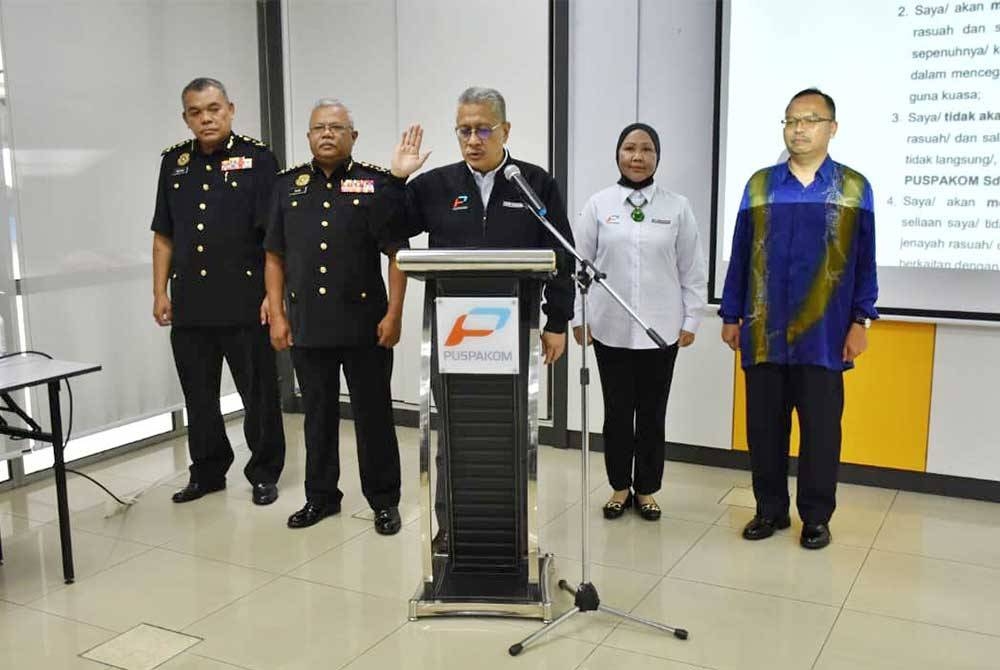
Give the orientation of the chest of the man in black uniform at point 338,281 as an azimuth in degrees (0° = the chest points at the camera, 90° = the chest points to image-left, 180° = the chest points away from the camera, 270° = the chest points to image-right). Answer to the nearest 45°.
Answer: approximately 0°

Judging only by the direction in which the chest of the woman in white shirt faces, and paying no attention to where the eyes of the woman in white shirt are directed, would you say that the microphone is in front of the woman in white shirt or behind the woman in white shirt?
in front

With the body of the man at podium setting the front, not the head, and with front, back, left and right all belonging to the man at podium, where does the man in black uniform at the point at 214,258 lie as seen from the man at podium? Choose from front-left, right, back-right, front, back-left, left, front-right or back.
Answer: back-right

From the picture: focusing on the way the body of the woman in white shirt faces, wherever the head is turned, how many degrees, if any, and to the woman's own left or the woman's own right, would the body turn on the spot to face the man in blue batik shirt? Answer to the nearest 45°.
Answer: approximately 90° to the woman's own left

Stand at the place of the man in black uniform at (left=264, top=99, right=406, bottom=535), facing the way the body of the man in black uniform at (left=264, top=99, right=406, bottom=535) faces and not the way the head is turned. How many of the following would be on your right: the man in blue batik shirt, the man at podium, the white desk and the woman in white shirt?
1

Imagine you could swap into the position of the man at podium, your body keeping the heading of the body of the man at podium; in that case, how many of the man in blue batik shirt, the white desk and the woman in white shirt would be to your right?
1

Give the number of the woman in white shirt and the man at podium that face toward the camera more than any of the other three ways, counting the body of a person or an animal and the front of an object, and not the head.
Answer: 2

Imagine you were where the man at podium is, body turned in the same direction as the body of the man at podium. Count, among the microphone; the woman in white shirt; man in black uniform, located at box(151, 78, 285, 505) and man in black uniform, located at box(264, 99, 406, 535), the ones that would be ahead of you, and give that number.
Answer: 1

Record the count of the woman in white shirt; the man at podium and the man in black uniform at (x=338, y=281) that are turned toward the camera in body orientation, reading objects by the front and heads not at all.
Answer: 3

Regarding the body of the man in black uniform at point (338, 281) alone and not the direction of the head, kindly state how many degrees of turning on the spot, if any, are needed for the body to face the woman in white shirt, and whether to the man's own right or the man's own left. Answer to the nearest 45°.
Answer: approximately 90° to the man's own left

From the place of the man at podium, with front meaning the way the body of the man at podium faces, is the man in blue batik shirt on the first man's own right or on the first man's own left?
on the first man's own left

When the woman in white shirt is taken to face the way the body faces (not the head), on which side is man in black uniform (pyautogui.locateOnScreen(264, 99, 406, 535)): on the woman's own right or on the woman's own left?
on the woman's own right

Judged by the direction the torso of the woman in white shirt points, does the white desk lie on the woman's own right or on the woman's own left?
on the woman's own right

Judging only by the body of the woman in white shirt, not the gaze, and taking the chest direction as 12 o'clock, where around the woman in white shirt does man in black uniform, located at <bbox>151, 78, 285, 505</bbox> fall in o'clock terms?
The man in black uniform is roughly at 3 o'clock from the woman in white shirt.
